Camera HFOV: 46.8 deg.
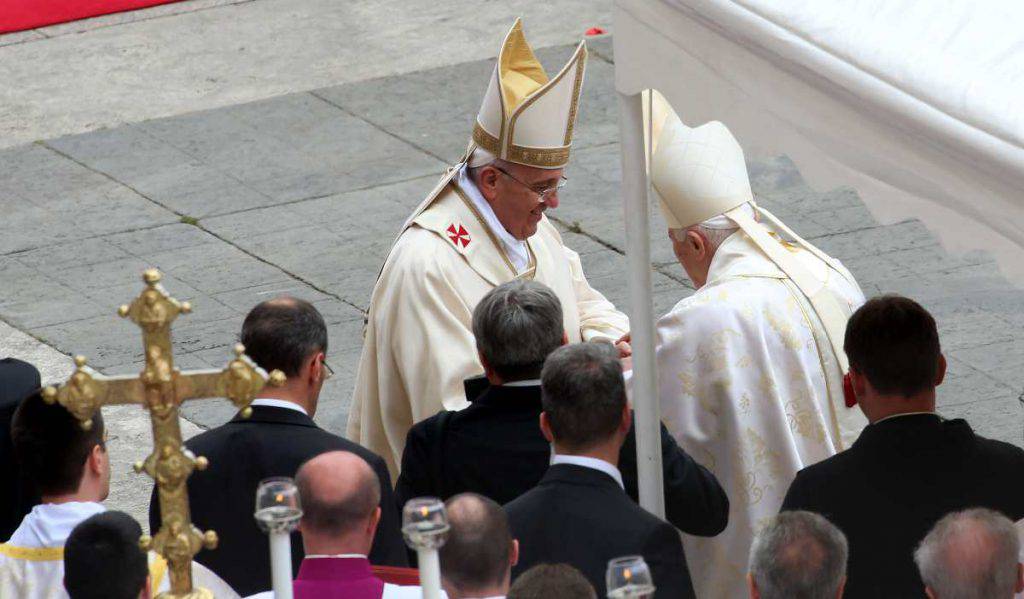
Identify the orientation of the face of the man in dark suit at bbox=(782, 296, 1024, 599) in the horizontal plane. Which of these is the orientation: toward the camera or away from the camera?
away from the camera

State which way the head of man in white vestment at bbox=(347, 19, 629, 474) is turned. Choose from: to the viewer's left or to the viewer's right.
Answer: to the viewer's right

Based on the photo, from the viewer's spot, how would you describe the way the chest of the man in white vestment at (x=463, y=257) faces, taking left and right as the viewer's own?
facing the viewer and to the right of the viewer

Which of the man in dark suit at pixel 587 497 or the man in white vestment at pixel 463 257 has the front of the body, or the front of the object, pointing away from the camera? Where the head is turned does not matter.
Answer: the man in dark suit

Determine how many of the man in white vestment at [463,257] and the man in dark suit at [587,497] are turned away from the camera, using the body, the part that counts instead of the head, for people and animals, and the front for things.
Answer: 1

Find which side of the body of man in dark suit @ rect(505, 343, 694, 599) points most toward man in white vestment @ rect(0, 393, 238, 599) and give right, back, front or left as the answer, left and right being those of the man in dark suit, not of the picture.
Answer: left

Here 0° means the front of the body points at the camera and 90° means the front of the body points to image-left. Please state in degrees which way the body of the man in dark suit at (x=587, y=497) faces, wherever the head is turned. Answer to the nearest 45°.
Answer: approximately 180°

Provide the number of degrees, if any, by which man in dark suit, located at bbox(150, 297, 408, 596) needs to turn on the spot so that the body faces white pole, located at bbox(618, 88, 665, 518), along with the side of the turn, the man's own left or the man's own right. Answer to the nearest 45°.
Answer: approximately 45° to the man's own right

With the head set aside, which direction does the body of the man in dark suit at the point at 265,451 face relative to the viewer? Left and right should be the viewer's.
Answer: facing away from the viewer and to the right of the viewer

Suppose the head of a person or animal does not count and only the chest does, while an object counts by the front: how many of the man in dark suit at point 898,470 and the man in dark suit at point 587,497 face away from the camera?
2

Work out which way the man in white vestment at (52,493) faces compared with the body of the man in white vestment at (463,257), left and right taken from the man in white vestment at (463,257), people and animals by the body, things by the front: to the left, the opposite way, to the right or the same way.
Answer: to the left

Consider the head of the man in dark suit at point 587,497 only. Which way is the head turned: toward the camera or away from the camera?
away from the camera

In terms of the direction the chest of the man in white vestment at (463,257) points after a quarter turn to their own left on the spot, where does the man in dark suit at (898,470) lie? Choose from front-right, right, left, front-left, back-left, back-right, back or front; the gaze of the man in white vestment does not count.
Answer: right

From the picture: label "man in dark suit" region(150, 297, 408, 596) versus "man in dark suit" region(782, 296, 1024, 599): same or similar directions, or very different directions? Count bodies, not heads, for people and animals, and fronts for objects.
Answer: same or similar directions

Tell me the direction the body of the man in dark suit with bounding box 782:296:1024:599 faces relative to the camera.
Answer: away from the camera

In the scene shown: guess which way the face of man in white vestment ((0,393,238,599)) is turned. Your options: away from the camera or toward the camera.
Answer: away from the camera
